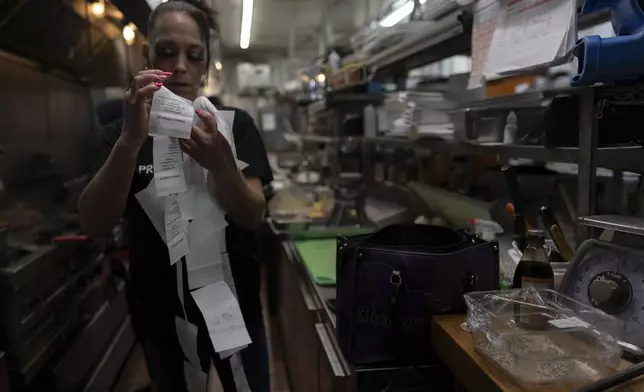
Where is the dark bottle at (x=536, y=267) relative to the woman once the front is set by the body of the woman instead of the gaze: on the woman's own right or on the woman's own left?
on the woman's own left

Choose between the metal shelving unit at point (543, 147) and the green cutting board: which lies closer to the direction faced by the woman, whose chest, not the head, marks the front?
the metal shelving unit

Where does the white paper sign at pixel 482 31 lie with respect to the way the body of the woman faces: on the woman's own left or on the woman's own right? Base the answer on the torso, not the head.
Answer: on the woman's own left

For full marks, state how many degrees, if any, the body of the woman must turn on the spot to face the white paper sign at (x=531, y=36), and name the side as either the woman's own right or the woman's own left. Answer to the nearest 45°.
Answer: approximately 90° to the woman's own left

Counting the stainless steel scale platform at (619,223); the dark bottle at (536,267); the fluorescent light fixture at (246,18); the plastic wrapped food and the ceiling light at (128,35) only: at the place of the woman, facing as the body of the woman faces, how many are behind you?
2

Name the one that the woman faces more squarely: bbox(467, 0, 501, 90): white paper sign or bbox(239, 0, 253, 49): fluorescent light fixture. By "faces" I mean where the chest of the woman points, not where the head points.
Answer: the white paper sign

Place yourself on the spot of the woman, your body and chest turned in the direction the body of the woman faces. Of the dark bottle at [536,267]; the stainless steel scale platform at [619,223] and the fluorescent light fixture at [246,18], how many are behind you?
1

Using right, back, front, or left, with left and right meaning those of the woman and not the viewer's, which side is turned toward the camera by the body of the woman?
front

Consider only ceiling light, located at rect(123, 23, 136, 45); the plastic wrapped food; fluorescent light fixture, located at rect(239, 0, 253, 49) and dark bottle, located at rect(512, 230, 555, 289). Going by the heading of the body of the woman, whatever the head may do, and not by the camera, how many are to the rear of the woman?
2

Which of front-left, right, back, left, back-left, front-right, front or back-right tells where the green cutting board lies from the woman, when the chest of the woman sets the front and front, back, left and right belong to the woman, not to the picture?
back-left

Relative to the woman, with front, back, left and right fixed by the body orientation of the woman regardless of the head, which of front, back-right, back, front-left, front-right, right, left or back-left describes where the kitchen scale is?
front-left

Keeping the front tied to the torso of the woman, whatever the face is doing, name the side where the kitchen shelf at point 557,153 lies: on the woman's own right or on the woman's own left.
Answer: on the woman's own left

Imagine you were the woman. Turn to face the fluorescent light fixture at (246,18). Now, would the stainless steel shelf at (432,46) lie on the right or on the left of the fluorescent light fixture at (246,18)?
right

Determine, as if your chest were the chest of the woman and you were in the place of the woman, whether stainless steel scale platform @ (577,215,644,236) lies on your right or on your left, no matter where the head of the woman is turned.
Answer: on your left
